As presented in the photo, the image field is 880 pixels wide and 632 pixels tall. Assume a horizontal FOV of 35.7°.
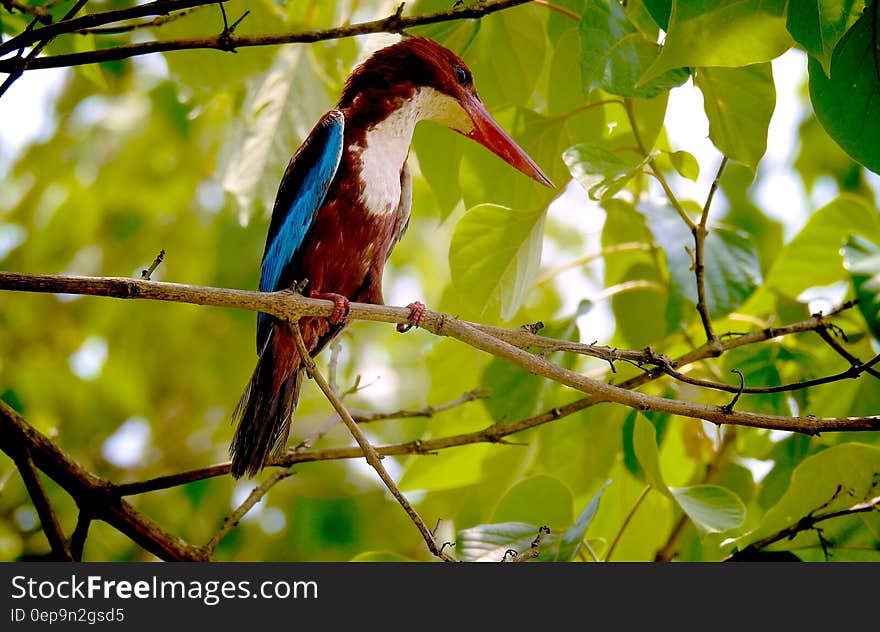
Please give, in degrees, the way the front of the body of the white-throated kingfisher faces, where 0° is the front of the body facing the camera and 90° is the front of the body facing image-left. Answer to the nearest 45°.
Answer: approximately 315°

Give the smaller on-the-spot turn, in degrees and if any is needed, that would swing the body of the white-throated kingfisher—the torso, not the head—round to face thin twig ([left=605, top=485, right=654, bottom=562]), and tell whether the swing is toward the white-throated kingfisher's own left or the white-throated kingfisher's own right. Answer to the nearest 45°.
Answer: approximately 90° to the white-throated kingfisher's own left

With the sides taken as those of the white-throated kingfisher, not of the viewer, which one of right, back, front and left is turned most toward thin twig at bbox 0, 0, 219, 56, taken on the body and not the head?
back
